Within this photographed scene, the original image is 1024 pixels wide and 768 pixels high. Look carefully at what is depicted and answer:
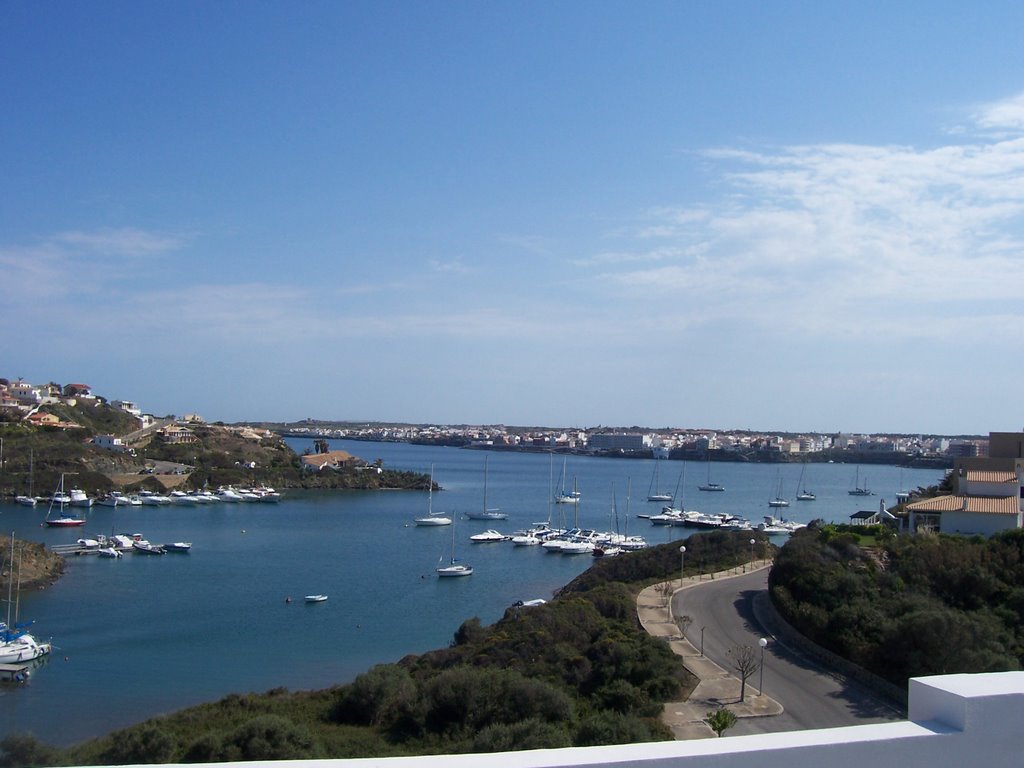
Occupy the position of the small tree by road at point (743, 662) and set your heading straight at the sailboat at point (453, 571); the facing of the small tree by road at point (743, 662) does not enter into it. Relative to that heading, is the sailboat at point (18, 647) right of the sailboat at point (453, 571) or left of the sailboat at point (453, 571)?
left

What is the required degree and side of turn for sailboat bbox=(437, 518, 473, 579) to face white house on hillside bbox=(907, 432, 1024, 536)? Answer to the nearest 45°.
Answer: approximately 135° to its left

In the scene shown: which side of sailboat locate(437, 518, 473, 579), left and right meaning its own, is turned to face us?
left
